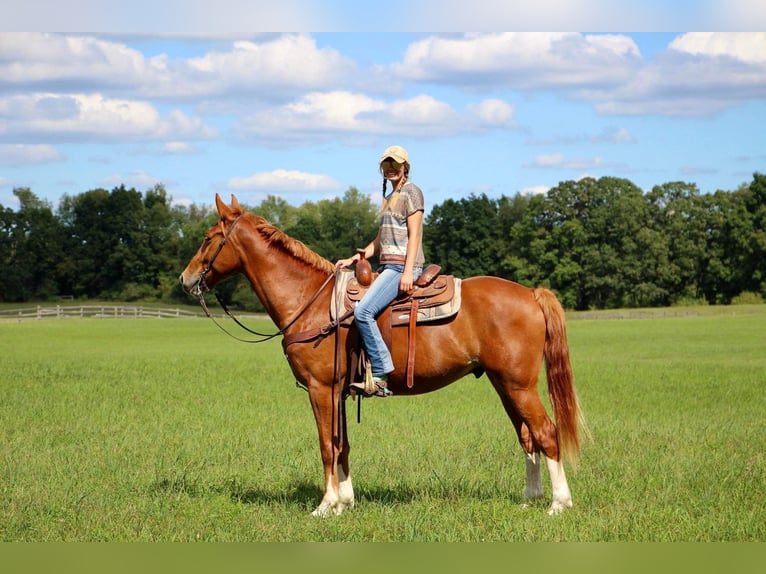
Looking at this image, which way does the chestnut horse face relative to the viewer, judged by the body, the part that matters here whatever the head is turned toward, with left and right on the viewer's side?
facing to the left of the viewer
